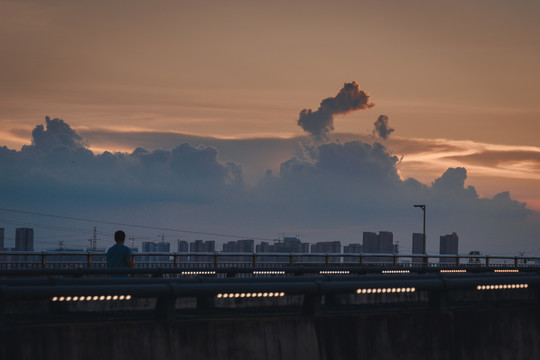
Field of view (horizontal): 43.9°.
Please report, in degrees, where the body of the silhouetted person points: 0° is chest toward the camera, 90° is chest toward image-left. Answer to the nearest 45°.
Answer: approximately 180°
